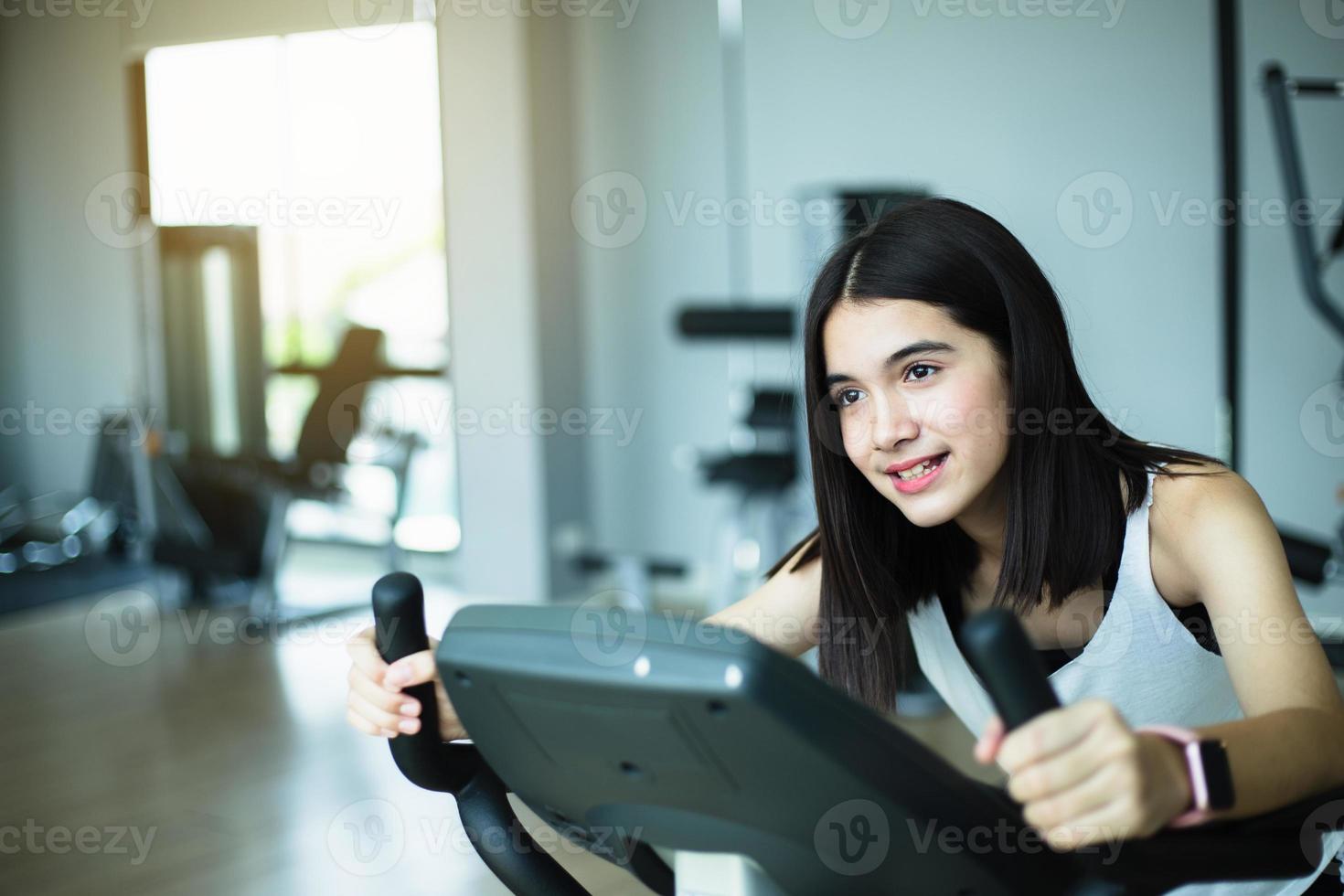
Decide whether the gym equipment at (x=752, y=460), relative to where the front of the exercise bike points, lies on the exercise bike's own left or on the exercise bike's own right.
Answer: on the exercise bike's own right

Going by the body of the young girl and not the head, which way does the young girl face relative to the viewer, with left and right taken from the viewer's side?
facing the viewer and to the left of the viewer

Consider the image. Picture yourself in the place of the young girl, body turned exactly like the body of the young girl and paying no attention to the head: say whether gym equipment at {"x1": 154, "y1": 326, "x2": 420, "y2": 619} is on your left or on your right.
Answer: on your right

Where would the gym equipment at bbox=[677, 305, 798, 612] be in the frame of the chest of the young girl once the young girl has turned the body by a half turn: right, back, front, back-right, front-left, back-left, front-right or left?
front-left

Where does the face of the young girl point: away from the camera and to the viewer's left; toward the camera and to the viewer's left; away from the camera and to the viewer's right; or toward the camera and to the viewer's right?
toward the camera and to the viewer's left

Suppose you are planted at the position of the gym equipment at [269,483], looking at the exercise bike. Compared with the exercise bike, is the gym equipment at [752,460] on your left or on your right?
left

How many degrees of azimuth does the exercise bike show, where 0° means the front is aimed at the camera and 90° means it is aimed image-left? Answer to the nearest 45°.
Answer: approximately 45°
